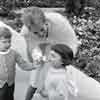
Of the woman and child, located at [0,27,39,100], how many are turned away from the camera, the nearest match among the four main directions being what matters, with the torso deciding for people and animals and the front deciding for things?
0

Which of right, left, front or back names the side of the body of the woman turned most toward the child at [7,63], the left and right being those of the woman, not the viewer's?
front

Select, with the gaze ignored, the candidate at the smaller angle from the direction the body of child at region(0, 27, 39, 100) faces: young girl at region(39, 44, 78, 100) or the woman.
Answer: the young girl

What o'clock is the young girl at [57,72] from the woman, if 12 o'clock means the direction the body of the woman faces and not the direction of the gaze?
The young girl is roughly at 10 o'clock from the woman.
